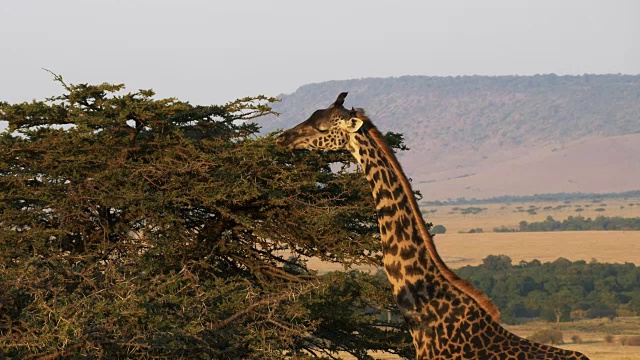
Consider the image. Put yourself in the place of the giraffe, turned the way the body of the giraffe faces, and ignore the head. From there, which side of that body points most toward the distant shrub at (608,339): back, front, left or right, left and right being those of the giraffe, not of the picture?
right

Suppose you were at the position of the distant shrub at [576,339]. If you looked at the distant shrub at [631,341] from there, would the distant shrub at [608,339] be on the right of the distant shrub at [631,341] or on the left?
left

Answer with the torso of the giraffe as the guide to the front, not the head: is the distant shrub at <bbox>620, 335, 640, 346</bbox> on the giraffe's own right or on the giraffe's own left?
on the giraffe's own right

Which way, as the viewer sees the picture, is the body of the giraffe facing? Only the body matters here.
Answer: to the viewer's left

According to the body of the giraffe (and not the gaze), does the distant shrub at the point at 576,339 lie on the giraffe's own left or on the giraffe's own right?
on the giraffe's own right

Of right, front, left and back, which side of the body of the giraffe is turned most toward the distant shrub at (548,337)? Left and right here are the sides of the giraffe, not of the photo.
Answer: right
